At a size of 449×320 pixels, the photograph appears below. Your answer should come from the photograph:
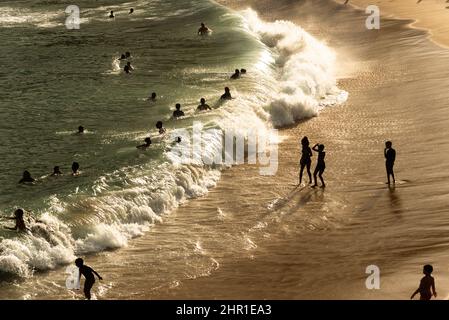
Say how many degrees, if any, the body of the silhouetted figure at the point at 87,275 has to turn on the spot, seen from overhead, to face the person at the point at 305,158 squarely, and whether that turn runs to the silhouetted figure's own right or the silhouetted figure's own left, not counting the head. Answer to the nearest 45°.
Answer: approximately 135° to the silhouetted figure's own right

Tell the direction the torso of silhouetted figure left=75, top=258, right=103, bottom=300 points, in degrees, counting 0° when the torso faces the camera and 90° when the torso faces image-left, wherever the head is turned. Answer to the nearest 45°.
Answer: approximately 90°

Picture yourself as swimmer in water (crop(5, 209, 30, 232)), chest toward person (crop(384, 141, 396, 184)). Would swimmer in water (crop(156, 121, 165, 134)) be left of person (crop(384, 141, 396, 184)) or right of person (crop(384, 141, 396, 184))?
left
